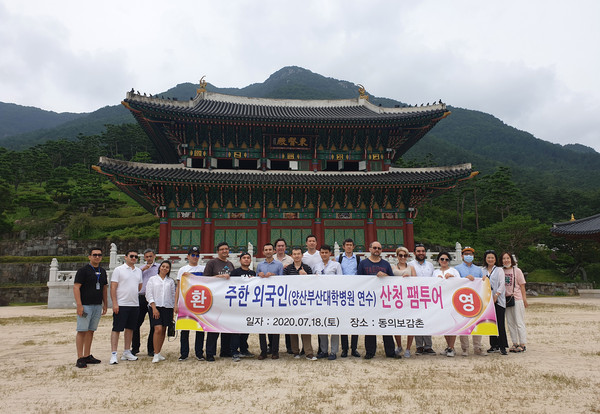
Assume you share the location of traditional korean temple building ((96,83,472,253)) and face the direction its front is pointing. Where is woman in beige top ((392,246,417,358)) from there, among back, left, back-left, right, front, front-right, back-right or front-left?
front

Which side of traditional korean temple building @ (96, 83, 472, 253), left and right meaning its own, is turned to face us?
front

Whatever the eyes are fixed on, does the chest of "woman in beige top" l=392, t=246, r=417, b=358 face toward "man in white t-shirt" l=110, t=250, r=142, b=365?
no

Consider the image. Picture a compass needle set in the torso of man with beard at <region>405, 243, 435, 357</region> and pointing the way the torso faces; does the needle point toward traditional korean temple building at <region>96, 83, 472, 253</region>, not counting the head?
no

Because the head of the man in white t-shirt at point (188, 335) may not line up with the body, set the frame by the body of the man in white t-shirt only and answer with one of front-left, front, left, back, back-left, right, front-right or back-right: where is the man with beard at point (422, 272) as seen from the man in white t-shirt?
left

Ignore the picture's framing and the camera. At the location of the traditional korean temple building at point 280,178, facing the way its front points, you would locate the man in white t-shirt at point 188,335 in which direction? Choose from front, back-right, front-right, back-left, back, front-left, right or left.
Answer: front

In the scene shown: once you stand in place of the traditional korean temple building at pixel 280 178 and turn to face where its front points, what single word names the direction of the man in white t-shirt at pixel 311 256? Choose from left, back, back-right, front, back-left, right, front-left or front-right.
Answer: front

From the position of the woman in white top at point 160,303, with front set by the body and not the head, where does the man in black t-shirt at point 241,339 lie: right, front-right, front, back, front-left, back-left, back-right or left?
left

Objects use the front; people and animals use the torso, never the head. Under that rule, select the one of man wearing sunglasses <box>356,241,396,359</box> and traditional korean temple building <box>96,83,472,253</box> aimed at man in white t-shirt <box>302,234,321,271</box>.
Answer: the traditional korean temple building

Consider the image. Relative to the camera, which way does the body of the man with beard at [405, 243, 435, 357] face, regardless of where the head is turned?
toward the camera

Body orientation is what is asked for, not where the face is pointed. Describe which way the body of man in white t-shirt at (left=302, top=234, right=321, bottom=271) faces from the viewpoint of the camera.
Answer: toward the camera

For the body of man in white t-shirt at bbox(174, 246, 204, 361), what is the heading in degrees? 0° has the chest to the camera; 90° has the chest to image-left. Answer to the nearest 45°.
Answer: approximately 0°

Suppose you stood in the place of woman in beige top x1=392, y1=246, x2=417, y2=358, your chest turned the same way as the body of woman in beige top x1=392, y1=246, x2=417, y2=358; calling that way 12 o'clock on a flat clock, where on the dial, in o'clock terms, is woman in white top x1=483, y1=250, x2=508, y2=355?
woman in white top x1=483, y1=250, x2=508, y2=355 is roughly at 8 o'clock from woman in beige top x1=392, y1=246, x2=417, y2=358.

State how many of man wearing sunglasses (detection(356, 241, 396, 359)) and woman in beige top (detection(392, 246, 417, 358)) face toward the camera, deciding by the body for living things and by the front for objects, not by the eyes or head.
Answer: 2

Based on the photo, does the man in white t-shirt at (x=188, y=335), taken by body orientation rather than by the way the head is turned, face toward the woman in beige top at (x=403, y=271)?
no
